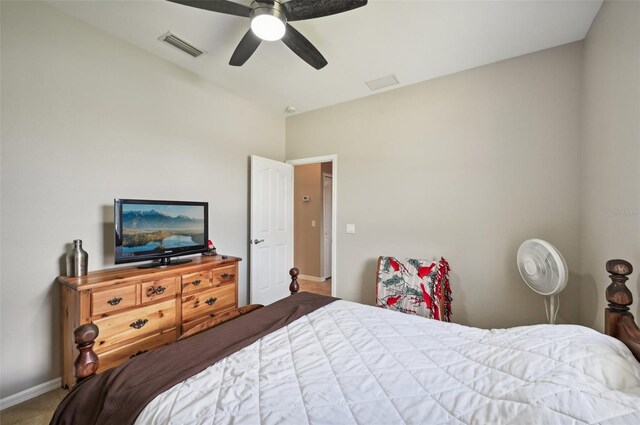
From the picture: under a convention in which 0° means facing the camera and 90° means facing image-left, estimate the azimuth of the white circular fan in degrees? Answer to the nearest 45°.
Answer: approximately 45°

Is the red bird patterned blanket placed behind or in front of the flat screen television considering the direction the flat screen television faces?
in front

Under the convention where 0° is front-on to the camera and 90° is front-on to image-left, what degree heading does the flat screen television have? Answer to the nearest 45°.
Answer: approximately 315°

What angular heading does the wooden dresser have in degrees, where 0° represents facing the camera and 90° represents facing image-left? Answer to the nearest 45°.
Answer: approximately 315°

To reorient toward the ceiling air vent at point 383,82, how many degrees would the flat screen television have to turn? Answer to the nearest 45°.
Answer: approximately 45° to its left

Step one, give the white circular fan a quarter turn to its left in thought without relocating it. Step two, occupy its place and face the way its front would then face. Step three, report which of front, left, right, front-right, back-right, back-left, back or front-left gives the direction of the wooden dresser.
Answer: right

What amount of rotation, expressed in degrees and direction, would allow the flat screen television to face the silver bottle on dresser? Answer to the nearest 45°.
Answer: approximately 135° to its right

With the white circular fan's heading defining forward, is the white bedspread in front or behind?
in front

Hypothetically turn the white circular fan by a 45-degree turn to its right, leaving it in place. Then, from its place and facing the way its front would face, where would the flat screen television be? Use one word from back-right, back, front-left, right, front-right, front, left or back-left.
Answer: front-left

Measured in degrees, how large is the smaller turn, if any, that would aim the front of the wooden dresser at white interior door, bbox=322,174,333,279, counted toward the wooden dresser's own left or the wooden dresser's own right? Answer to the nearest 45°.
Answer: approximately 90° to the wooden dresser's own left

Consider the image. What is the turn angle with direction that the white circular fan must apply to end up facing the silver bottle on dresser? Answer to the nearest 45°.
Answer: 0° — it already faces it
